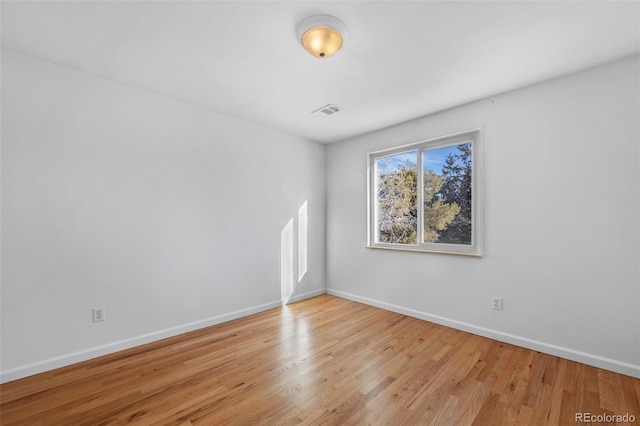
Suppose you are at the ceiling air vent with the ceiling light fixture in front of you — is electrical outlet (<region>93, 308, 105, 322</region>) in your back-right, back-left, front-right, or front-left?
front-right

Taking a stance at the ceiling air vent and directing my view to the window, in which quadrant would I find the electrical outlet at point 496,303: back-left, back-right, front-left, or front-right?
front-right

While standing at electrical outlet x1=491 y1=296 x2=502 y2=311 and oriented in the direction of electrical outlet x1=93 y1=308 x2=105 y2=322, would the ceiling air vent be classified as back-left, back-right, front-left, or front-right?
front-right

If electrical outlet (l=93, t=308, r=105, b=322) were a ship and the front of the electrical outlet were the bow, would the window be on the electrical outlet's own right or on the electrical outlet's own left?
on the electrical outlet's own left

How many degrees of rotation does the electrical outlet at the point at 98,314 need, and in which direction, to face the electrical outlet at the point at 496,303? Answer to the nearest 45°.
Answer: approximately 45° to its left

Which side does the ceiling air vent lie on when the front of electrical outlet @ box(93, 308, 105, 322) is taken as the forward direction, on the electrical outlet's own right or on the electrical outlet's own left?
on the electrical outlet's own left
